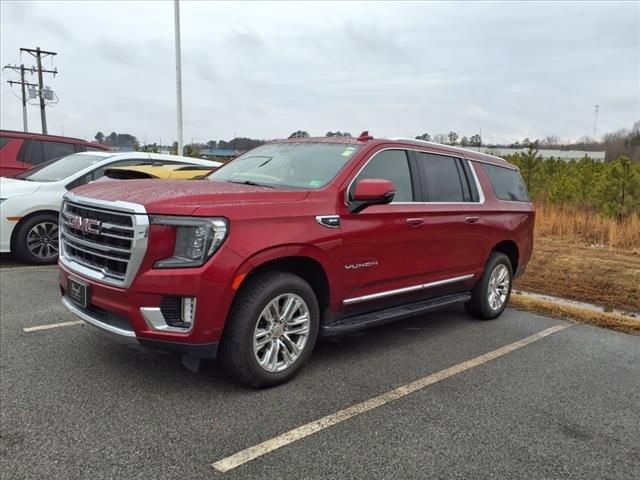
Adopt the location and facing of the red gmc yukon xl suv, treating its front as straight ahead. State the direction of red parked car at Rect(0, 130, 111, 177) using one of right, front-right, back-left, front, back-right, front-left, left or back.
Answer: right

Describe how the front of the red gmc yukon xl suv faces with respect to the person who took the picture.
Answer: facing the viewer and to the left of the viewer

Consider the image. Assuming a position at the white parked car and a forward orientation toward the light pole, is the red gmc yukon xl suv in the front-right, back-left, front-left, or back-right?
back-right

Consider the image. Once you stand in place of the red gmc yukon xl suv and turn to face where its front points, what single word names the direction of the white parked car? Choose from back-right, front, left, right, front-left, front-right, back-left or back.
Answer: right

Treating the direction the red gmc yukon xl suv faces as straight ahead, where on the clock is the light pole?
The light pole is roughly at 4 o'clock from the red gmc yukon xl suv.
